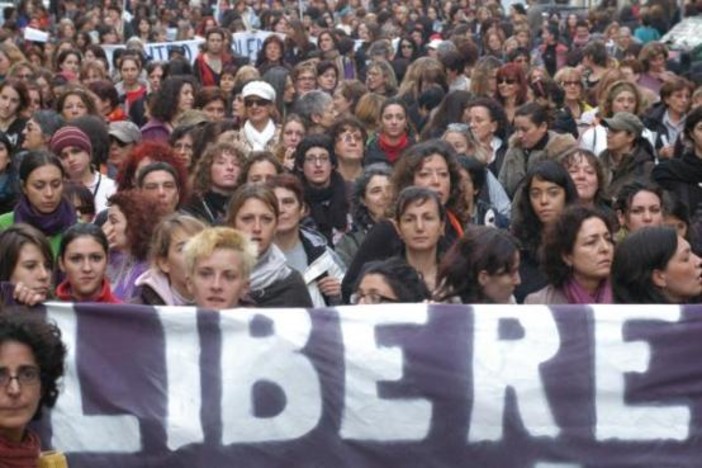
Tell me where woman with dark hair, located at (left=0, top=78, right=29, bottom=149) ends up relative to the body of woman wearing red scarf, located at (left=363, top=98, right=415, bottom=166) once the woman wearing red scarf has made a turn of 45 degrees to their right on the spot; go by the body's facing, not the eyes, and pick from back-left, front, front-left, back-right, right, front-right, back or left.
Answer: front-right

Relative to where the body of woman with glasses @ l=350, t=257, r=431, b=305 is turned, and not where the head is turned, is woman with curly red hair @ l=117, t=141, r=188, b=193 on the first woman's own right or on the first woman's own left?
on the first woman's own right

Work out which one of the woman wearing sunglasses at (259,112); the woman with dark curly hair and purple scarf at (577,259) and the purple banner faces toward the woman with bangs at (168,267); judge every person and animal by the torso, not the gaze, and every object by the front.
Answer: the woman wearing sunglasses

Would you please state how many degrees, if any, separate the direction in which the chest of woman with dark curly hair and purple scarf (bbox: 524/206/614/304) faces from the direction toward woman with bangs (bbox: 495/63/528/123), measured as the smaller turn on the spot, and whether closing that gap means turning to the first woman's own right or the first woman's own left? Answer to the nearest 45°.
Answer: approximately 135° to the first woman's own left

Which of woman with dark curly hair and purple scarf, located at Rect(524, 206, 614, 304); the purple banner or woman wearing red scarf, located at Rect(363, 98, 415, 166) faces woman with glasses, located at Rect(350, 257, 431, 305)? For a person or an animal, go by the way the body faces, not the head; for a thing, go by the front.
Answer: the woman wearing red scarf

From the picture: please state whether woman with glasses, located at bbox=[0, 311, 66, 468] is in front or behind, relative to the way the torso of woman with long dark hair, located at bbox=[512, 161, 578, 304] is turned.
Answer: in front

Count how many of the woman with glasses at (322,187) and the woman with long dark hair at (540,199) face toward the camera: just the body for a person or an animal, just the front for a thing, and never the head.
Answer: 2

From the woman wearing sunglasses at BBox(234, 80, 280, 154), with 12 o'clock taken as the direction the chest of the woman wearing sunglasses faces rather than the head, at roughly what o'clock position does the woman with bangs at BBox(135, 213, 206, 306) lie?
The woman with bangs is roughly at 12 o'clock from the woman wearing sunglasses.

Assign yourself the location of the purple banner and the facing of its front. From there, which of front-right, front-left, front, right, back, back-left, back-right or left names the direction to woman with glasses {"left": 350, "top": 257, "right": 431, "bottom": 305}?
back

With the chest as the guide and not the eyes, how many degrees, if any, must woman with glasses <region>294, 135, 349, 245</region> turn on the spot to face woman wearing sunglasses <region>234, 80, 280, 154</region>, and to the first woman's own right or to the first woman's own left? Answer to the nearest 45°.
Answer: approximately 180°

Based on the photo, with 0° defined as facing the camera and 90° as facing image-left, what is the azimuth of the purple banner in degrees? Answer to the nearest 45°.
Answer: approximately 0°

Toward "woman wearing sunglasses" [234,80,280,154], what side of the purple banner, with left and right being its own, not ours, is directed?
back
